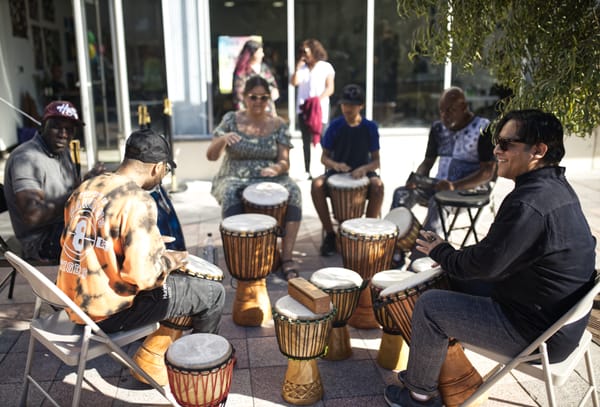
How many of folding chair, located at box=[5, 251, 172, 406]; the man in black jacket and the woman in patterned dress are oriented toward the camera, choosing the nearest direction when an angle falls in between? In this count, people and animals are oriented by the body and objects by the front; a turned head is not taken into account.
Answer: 1

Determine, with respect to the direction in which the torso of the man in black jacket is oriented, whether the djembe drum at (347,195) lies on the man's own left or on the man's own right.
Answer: on the man's own right

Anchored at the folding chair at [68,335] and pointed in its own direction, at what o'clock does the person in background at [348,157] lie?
The person in background is roughly at 12 o'clock from the folding chair.

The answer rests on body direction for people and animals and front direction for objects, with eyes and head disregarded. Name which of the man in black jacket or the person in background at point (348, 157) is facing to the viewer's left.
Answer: the man in black jacket

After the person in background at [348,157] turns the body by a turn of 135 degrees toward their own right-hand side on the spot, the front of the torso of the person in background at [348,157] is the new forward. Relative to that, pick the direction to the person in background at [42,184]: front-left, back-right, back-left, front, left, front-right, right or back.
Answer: left

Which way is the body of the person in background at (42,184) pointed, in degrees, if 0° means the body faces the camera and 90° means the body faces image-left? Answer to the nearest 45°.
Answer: approximately 315°

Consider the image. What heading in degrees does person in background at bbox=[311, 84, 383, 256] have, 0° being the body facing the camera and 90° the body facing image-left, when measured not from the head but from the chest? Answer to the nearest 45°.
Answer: approximately 0°

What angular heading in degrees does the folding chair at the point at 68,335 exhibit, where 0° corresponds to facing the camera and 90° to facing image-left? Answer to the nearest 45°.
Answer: approximately 225°

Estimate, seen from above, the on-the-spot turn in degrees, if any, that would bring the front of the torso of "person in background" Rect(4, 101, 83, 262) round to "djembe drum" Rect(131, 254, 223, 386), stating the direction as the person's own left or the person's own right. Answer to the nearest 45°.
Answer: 0° — they already face it

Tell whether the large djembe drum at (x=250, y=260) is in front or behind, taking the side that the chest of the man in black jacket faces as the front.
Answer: in front

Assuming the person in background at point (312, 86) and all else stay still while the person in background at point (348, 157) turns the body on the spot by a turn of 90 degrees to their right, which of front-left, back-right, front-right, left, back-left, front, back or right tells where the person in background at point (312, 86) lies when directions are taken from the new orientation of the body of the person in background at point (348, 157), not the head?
right

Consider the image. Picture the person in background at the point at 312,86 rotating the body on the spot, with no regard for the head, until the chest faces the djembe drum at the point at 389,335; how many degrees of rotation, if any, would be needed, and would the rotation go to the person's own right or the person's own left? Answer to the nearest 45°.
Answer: approximately 45° to the person's own left

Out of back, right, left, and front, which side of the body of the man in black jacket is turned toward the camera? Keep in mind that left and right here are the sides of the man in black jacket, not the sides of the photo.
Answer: left

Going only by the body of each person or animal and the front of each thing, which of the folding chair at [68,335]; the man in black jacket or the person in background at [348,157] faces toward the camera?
the person in background

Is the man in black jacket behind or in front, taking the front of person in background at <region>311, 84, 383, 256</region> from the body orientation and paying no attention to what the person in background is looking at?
in front

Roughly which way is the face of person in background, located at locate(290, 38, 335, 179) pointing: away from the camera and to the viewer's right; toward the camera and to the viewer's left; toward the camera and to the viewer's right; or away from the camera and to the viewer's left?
toward the camera and to the viewer's left

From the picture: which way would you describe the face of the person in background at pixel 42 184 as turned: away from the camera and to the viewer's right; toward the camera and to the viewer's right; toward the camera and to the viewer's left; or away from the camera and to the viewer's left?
toward the camera and to the viewer's right
